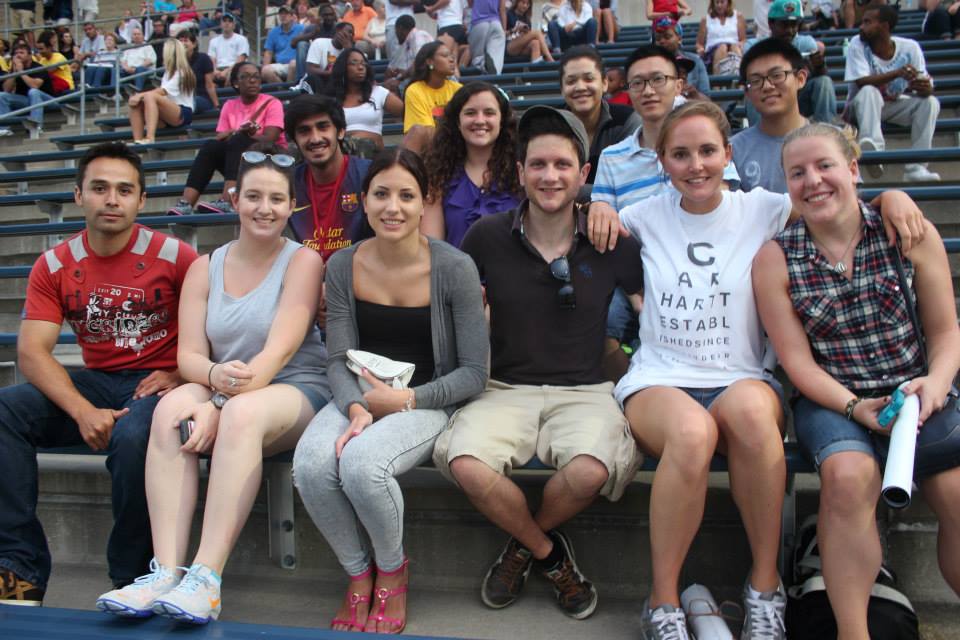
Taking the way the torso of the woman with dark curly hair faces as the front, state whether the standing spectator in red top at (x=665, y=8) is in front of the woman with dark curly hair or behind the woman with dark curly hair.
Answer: behind

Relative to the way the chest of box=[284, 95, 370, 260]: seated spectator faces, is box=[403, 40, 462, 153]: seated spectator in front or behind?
behind

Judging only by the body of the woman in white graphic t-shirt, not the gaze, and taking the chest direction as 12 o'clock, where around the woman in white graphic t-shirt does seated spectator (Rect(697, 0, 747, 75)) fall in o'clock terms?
The seated spectator is roughly at 6 o'clock from the woman in white graphic t-shirt.

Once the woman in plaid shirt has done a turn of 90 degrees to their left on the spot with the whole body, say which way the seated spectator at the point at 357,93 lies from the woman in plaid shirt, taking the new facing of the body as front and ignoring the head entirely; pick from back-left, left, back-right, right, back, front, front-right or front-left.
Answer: back-left

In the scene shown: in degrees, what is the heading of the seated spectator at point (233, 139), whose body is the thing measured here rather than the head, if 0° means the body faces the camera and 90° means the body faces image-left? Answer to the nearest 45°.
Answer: approximately 45°

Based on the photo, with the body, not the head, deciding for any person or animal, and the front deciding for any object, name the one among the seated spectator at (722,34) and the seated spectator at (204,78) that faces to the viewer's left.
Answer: the seated spectator at (204,78)

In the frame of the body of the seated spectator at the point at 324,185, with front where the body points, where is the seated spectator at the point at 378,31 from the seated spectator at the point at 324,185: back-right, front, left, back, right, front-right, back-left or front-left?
back

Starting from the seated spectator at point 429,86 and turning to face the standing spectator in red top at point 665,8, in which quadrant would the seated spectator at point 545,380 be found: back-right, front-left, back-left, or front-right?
back-right

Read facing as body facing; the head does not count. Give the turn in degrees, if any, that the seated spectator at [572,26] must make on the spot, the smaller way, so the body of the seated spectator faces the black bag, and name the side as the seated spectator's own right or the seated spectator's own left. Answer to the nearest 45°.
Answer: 0° — they already face it
